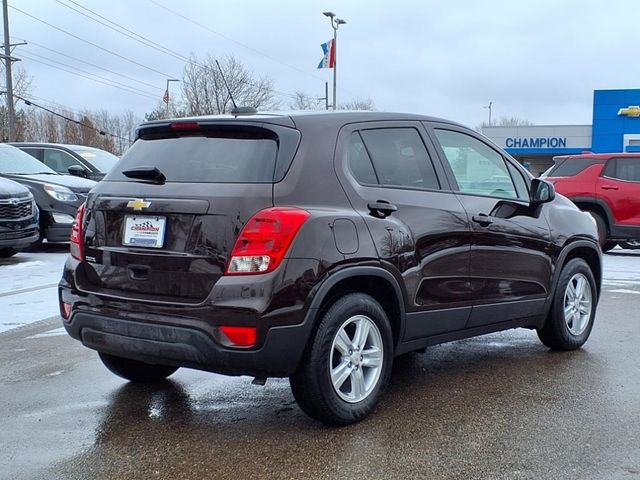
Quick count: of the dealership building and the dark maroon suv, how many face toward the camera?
1

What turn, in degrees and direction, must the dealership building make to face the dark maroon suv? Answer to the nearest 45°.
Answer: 0° — it already faces it

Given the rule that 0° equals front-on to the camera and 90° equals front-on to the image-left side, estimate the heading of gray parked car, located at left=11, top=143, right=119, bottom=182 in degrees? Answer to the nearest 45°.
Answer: approximately 315°

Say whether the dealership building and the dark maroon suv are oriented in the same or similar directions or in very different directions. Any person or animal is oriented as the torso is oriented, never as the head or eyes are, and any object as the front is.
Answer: very different directions

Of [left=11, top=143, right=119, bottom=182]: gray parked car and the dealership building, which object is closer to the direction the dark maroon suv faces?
the dealership building

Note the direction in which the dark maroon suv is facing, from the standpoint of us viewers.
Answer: facing away from the viewer and to the right of the viewer

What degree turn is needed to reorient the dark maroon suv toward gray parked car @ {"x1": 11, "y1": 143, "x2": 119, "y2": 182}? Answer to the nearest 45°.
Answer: approximately 90° to its left

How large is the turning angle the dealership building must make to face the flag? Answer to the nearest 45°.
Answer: approximately 45° to its right
